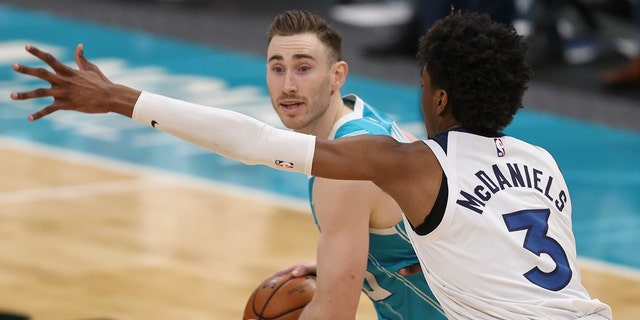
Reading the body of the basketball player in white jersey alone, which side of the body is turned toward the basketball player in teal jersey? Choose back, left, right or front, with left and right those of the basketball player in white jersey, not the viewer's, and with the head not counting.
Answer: front

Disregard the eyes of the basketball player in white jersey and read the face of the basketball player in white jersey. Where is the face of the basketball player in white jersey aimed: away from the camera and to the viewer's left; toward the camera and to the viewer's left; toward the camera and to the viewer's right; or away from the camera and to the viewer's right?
away from the camera and to the viewer's left

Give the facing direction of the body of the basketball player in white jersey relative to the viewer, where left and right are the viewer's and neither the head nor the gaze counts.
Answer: facing away from the viewer and to the left of the viewer
